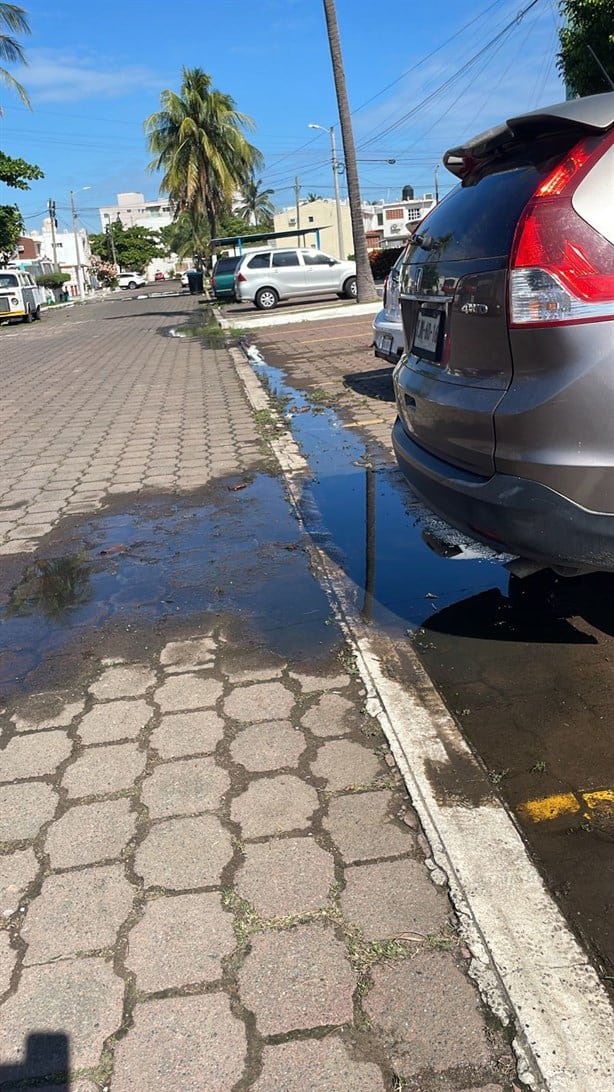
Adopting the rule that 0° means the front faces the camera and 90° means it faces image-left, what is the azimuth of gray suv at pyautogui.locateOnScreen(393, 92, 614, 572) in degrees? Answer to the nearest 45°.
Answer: approximately 225°

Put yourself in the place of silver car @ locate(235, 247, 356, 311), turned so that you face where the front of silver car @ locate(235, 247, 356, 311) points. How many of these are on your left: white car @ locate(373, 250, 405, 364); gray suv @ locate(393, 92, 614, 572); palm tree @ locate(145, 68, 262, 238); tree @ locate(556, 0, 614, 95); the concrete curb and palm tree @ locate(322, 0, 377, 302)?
1

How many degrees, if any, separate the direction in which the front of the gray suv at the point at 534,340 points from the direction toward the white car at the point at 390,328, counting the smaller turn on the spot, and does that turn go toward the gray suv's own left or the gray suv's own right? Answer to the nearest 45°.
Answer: approximately 45° to the gray suv's own left

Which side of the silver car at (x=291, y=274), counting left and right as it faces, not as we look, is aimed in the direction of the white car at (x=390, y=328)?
right

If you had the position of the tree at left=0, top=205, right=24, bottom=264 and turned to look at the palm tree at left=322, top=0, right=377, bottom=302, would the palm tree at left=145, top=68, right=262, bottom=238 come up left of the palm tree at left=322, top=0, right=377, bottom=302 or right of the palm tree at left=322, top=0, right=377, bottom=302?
left

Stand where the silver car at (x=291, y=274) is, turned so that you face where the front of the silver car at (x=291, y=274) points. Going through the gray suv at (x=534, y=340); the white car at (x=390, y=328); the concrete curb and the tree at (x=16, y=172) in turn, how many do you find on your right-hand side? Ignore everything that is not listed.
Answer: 3

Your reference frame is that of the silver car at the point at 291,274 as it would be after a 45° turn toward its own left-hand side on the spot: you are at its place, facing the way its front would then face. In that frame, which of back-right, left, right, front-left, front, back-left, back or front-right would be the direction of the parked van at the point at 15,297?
left

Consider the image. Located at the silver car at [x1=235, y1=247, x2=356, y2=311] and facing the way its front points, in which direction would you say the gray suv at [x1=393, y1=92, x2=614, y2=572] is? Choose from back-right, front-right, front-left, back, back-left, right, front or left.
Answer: right

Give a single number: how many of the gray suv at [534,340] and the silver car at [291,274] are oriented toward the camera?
0

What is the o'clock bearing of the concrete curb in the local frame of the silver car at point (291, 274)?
The concrete curb is roughly at 3 o'clock from the silver car.

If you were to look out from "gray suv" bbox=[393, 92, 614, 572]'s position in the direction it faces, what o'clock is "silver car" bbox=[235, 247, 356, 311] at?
The silver car is roughly at 10 o'clock from the gray suv.

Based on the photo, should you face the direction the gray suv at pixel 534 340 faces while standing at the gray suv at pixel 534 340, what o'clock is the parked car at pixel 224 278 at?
The parked car is roughly at 10 o'clock from the gray suv.

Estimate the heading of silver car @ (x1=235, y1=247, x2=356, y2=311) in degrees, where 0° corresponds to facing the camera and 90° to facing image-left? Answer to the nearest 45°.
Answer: approximately 270°
